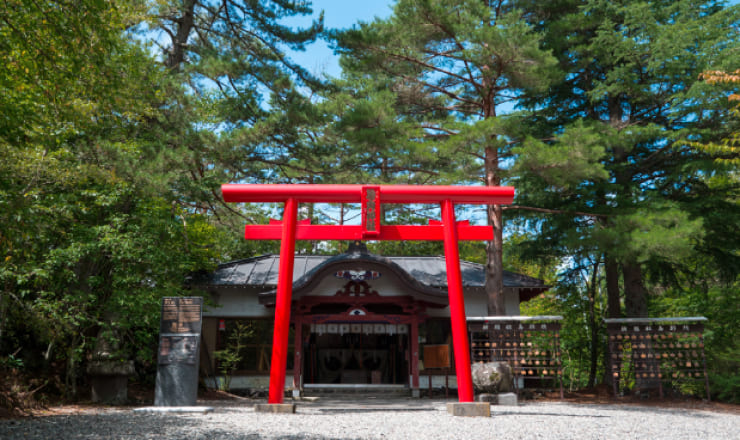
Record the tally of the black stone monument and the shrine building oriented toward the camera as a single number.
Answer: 2

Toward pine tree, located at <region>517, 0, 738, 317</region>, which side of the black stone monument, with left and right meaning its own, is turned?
left

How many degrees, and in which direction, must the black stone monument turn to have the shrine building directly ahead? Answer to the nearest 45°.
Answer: approximately 135° to its left

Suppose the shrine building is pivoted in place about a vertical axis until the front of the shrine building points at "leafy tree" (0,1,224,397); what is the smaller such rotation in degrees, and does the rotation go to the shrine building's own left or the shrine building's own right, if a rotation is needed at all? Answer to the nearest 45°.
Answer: approximately 45° to the shrine building's own right

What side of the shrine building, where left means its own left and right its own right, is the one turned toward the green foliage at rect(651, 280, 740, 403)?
left

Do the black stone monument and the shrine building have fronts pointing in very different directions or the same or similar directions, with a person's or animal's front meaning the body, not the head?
same or similar directions

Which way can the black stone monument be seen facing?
toward the camera
